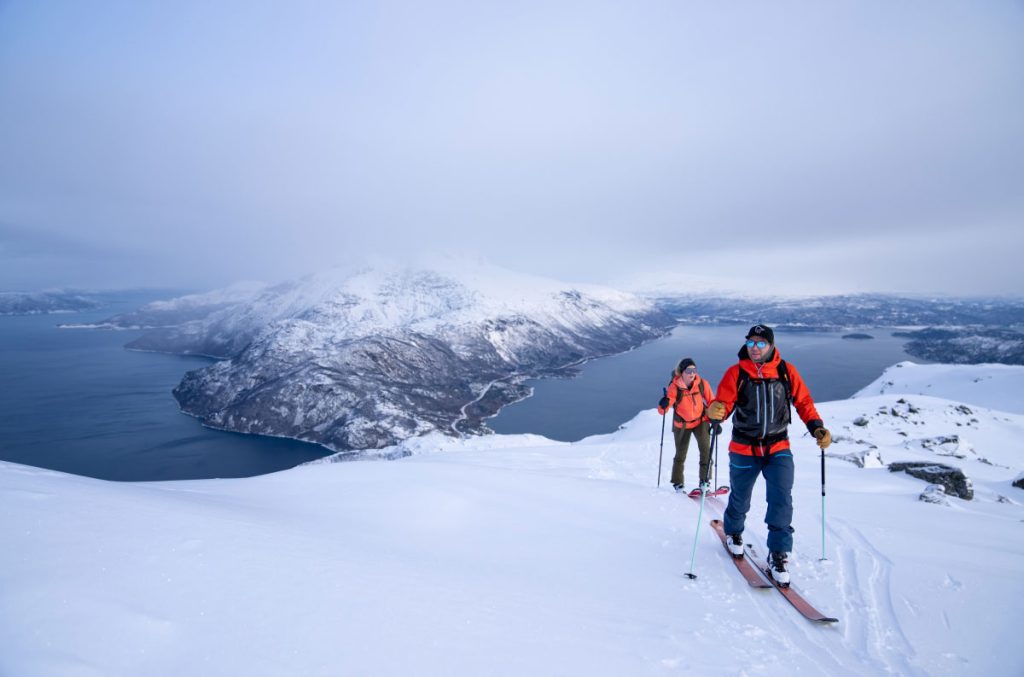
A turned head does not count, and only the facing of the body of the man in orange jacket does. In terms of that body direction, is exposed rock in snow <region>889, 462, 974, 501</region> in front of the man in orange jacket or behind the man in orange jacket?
behind

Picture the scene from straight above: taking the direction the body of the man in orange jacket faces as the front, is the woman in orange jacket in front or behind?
behind

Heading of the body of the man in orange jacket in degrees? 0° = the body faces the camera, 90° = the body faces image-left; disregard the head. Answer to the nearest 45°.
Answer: approximately 0°
